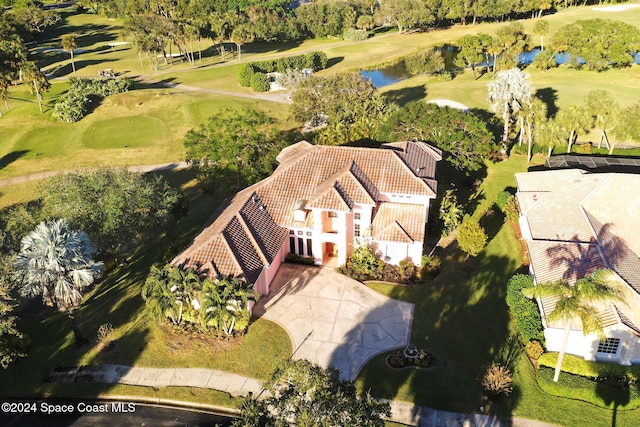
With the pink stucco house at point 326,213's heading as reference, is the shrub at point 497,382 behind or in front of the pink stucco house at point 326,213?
in front

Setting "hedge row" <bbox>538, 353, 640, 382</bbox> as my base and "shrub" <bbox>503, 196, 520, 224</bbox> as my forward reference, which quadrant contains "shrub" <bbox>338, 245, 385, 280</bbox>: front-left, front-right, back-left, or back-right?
front-left

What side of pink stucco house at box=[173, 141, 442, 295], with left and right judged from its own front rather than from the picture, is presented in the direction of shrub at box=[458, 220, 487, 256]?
left

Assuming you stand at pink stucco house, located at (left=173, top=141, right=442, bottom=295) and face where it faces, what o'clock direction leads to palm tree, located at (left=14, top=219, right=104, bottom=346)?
The palm tree is roughly at 2 o'clock from the pink stucco house.

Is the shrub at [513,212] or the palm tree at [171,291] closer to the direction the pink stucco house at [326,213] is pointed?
the palm tree

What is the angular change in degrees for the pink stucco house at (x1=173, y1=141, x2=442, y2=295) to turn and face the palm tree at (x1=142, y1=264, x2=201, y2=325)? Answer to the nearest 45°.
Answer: approximately 45° to its right

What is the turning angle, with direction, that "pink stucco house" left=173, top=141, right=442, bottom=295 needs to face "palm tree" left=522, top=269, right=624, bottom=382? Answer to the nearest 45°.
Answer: approximately 45° to its left

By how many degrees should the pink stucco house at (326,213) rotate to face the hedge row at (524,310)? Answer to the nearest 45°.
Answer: approximately 45° to its left

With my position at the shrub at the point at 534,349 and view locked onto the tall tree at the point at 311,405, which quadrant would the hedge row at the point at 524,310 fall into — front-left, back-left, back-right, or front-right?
back-right

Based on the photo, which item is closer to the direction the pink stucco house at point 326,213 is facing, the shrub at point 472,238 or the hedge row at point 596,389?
the hedge row

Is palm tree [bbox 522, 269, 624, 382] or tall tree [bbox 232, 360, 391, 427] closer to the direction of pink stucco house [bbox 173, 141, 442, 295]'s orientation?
the tall tree

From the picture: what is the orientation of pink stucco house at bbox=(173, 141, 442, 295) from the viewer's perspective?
toward the camera

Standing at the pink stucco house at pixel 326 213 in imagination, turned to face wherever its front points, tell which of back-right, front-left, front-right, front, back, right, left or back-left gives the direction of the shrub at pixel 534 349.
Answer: front-left

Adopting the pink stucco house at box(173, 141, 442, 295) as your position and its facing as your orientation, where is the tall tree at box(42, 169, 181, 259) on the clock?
The tall tree is roughly at 3 o'clock from the pink stucco house.

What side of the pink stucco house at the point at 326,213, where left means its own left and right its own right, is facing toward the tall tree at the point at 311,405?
front
